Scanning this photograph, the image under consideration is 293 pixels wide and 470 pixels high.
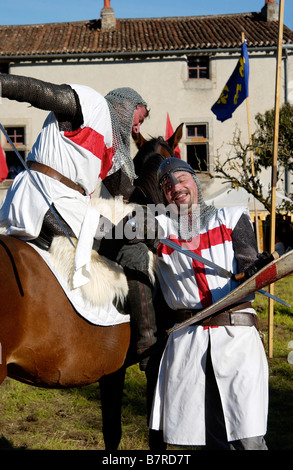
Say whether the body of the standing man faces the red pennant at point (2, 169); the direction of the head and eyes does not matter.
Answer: no

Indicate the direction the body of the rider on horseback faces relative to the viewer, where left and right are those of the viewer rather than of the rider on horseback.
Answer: facing to the right of the viewer

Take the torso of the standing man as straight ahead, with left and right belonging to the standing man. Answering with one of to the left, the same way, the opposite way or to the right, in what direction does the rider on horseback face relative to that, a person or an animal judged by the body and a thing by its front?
to the left

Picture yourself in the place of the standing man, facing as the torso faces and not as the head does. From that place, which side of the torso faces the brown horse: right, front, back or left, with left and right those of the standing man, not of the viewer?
right

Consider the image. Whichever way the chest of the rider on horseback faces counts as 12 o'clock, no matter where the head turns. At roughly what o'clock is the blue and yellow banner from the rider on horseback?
The blue and yellow banner is roughly at 10 o'clock from the rider on horseback.

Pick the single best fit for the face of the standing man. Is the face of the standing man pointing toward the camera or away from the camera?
toward the camera

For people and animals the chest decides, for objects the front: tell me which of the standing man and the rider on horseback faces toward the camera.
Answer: the standing man

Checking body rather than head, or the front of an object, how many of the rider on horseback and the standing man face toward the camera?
1

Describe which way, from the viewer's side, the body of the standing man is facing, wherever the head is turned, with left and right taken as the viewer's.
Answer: facing the viewer

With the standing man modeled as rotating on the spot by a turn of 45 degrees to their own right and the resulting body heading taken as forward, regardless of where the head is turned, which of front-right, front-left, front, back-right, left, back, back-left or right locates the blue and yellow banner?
back-right
